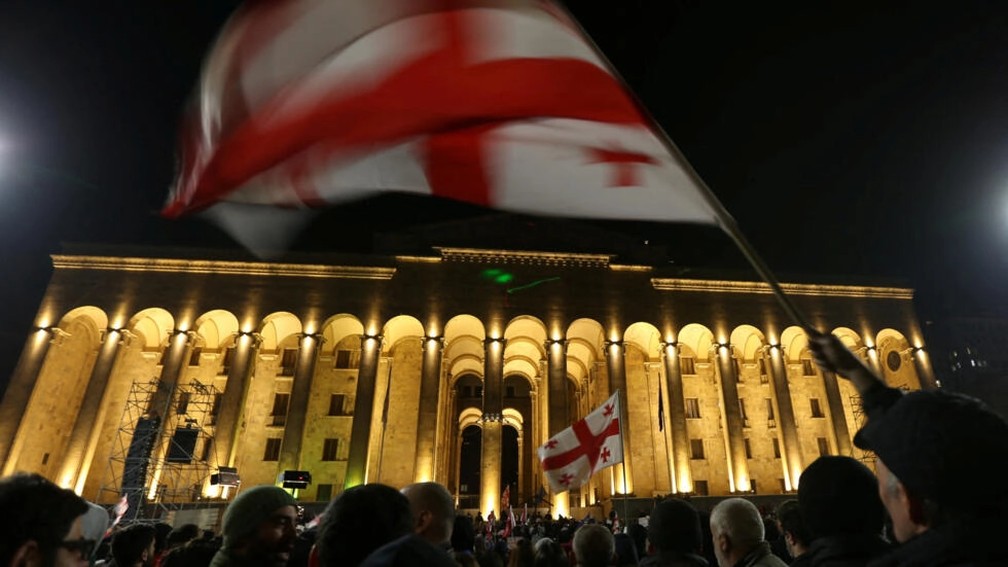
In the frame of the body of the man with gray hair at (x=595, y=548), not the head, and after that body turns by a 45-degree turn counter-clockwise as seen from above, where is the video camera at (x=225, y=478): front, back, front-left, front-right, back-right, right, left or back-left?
front

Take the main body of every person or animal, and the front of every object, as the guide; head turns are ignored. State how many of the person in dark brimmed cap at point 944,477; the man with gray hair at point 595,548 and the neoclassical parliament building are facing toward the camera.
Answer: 1

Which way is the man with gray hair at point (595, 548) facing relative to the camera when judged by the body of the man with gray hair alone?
away from the camera

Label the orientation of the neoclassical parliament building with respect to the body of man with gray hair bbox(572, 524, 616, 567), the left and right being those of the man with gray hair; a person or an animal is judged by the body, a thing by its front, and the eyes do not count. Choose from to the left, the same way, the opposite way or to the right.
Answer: the opposite way

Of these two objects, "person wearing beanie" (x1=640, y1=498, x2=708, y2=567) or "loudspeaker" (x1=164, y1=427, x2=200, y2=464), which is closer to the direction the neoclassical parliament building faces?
the person wearing beanie

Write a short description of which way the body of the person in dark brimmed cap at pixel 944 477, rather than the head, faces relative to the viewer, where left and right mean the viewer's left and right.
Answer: facing away from the viewer and to the left of the viewer

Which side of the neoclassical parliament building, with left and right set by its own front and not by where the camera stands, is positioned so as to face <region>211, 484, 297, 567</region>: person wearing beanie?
front

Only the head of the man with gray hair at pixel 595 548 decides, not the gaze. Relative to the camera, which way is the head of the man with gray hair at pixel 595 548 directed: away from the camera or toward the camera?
away from the camera

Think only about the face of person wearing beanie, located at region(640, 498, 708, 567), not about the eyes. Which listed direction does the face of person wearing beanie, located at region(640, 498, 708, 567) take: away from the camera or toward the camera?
away from the camera

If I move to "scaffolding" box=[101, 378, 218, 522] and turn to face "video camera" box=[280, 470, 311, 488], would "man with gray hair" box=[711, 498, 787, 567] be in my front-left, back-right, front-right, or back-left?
front-right

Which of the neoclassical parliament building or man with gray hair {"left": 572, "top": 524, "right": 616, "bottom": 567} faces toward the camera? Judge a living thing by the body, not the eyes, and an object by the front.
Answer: the neoclassical parliament building

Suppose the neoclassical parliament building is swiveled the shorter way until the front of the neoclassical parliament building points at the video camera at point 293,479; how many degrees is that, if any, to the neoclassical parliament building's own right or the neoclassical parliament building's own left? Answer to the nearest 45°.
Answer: approximately 45° to the neoclassical parliament building's own right

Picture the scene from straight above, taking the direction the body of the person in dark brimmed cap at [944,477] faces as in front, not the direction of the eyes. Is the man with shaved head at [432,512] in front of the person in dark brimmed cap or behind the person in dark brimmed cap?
in front

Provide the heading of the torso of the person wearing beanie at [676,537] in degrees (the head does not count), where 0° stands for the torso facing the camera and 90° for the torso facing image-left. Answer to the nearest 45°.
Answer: approximately 180°

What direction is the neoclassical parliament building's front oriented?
toward the camera
